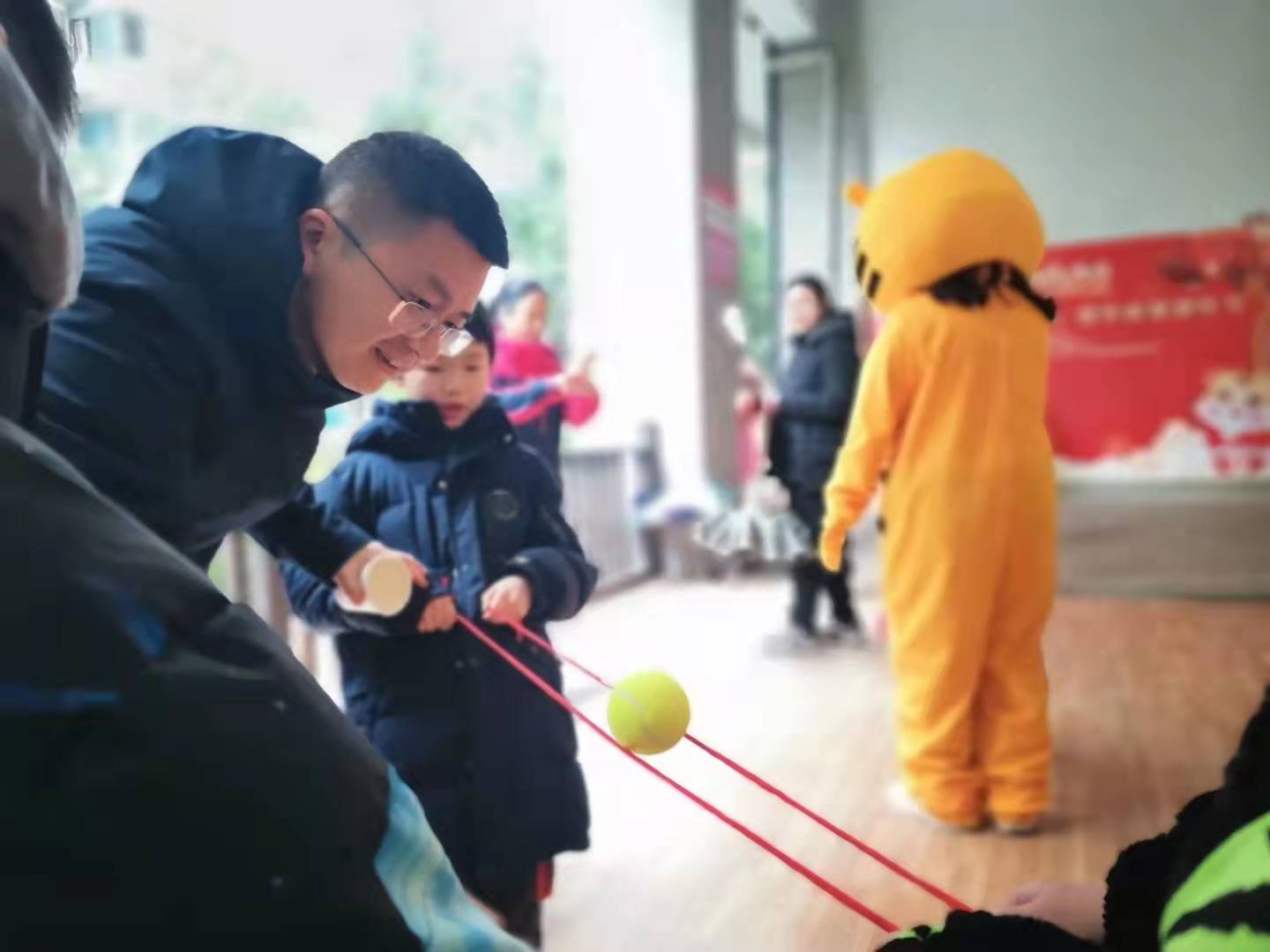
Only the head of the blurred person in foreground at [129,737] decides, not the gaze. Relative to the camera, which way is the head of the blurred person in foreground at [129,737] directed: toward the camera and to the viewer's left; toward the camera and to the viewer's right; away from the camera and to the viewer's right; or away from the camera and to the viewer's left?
away from the camera and to the viewer's right

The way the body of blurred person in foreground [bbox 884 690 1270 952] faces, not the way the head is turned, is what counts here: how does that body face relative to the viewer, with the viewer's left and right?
facing to the left of the viewer

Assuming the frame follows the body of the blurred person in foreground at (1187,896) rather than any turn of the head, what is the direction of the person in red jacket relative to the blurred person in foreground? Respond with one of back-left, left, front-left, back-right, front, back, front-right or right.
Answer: front-right

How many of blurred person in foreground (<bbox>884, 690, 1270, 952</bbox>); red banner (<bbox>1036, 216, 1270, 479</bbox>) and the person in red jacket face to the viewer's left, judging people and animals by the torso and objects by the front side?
1

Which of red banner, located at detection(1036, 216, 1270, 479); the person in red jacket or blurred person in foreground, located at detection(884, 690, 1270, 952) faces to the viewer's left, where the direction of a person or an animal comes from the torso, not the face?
the blurred person in foreground

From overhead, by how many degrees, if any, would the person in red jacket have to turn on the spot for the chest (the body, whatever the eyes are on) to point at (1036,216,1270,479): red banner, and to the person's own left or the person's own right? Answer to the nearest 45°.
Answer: approximately 45° to the person's own left
